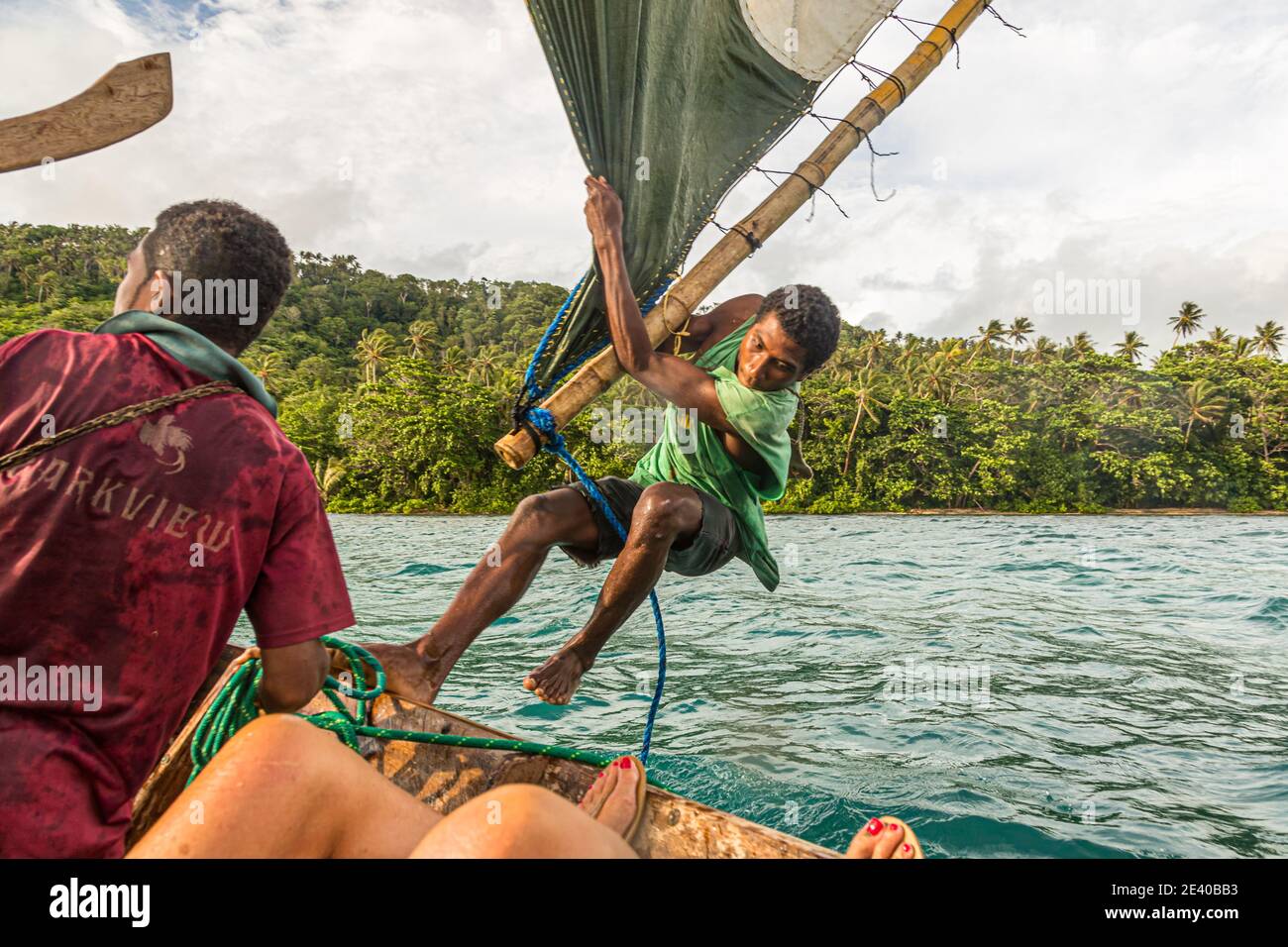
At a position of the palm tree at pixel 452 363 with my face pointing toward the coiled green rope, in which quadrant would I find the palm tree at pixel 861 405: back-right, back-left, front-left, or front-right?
front-left

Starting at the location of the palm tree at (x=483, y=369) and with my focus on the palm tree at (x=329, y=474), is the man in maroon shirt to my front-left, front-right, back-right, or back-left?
front-left

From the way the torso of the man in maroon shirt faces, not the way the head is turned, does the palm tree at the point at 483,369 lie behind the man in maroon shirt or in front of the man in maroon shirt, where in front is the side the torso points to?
in front

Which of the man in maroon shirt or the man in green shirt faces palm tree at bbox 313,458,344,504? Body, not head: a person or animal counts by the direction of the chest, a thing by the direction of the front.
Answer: the man in maroon shirt

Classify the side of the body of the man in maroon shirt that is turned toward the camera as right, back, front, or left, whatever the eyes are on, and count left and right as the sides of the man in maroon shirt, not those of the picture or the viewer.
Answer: back

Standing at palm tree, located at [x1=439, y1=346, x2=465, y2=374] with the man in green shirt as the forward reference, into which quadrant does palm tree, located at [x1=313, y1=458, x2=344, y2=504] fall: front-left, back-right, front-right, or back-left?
front-right

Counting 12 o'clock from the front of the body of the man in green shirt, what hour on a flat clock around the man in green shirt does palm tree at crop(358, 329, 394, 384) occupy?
The palm tree is roughly at 4 o'clock from the man in green shirt.

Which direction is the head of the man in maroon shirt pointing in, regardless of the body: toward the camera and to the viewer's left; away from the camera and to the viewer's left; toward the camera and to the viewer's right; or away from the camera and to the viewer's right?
away from the camera and to the viewer's left

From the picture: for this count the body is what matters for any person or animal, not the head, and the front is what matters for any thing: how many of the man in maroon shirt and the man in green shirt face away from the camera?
1

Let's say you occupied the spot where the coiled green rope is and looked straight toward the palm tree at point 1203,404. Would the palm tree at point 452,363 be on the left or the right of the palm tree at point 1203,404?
left

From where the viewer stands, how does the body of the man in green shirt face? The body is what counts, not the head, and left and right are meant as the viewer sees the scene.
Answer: facing the viewer and to the left of the viewer
